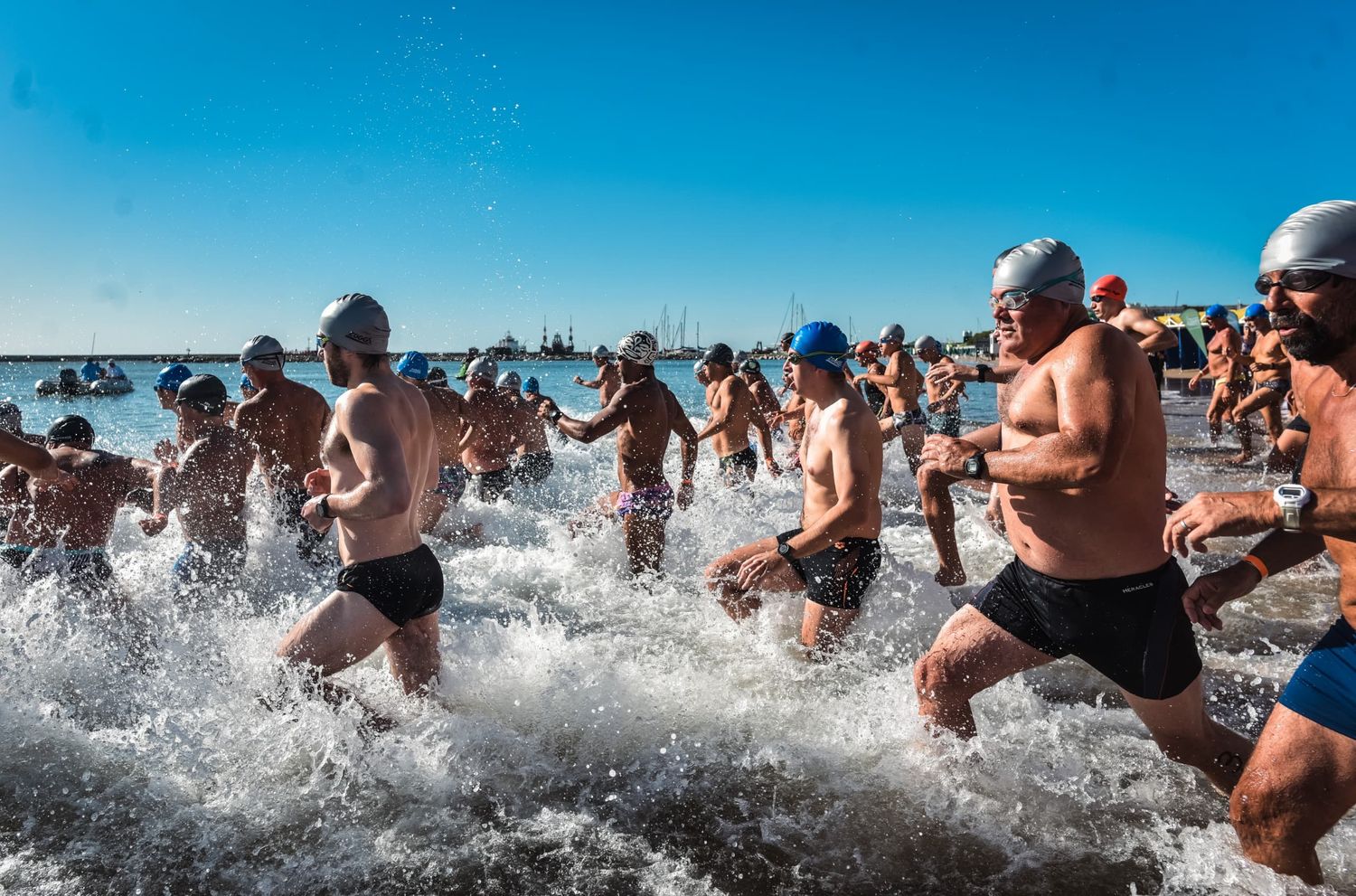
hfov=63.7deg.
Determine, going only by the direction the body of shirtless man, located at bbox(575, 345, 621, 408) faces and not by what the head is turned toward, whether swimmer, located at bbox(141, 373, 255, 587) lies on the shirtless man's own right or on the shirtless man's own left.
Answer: on the shirtless man's own left

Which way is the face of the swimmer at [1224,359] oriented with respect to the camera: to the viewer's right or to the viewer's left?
to the viewer's left

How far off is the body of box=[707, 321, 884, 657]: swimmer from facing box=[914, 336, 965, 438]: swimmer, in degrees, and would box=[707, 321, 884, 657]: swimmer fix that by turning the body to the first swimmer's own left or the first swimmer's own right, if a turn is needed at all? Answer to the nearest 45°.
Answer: approximately 90° to the first swimmer's own right

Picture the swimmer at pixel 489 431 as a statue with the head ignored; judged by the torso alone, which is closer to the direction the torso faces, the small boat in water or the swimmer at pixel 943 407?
the small boat in water

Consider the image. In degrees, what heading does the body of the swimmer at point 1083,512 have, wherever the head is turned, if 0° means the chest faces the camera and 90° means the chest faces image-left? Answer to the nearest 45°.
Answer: approximately 45°

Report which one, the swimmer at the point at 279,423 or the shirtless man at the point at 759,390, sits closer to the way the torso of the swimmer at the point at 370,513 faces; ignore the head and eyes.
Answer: the swimmer

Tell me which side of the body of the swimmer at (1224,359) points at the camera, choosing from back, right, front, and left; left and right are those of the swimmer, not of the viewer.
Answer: left

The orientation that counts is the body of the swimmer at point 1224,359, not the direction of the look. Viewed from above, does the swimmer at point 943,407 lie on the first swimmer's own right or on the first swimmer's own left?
on the first swimmer's own left

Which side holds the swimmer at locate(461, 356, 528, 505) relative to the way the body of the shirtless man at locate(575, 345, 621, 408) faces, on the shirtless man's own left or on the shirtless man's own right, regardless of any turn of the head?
on the shirtless man's own left
